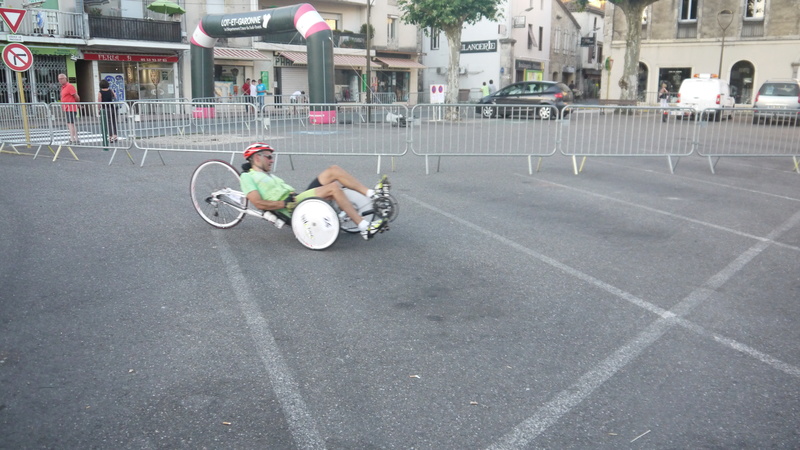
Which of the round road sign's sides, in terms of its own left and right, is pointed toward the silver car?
left

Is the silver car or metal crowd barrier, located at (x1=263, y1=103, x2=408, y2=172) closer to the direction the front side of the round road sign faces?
the metal crowd barrier

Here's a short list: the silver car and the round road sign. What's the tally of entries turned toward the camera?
1

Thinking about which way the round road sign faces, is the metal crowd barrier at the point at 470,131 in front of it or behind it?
in front

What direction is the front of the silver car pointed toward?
away from the camera

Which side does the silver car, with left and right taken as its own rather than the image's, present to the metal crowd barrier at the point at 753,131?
back

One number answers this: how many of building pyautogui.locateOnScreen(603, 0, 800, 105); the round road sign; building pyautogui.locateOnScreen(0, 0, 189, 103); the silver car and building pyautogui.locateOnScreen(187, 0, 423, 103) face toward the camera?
4

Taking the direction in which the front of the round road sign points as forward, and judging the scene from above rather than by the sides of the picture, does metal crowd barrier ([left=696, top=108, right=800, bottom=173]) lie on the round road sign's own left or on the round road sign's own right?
on the round road sign's own left

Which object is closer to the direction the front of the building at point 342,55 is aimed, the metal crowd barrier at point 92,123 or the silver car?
the metal crowd barrier

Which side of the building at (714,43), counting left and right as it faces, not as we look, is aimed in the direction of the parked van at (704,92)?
front

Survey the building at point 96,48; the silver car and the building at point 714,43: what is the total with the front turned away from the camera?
1

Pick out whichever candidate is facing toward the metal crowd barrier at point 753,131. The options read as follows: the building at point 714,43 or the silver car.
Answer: the building

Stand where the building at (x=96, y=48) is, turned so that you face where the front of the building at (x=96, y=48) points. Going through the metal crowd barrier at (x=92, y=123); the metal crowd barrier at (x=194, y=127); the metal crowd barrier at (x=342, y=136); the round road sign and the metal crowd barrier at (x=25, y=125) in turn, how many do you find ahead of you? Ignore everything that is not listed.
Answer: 5

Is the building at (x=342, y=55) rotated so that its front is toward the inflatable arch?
yes
